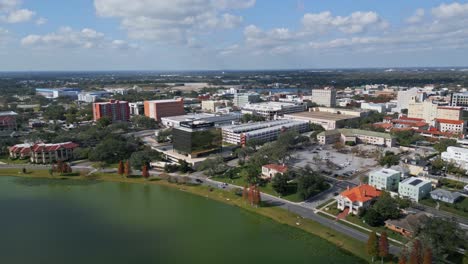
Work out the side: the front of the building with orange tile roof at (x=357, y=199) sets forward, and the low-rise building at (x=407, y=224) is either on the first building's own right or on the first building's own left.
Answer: on the first building's own left

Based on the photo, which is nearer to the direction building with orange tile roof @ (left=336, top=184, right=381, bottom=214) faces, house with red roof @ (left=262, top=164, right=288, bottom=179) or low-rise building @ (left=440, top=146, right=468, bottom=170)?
the house with red roof

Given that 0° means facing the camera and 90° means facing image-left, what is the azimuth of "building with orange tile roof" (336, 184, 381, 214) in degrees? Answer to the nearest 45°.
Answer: approximately 45°

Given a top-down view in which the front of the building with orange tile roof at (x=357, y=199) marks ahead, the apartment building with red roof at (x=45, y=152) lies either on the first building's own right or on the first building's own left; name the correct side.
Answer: on the first building's own right

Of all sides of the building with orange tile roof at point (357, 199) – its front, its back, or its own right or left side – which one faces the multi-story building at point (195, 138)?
right

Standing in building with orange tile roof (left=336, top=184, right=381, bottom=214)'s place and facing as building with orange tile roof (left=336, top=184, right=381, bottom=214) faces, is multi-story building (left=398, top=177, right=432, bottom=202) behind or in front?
behind

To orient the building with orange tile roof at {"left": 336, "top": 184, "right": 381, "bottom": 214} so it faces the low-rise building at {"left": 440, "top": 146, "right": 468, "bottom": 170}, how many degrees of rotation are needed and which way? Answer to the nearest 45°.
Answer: approximately 180°

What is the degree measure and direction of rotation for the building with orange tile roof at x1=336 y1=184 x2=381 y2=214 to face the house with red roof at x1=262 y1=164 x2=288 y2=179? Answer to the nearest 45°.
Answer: approximately 90° to its right
